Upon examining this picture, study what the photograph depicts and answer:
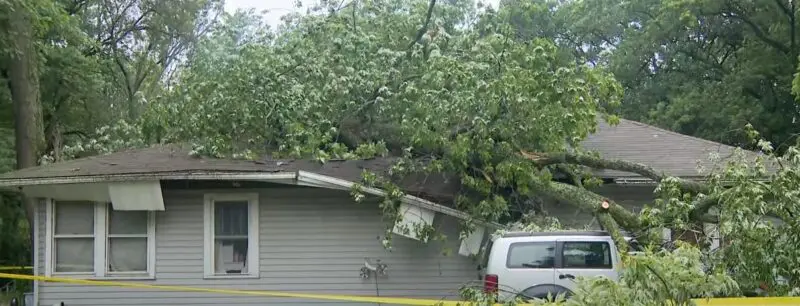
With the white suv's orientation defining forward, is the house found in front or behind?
behind

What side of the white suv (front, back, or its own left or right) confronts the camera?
right
